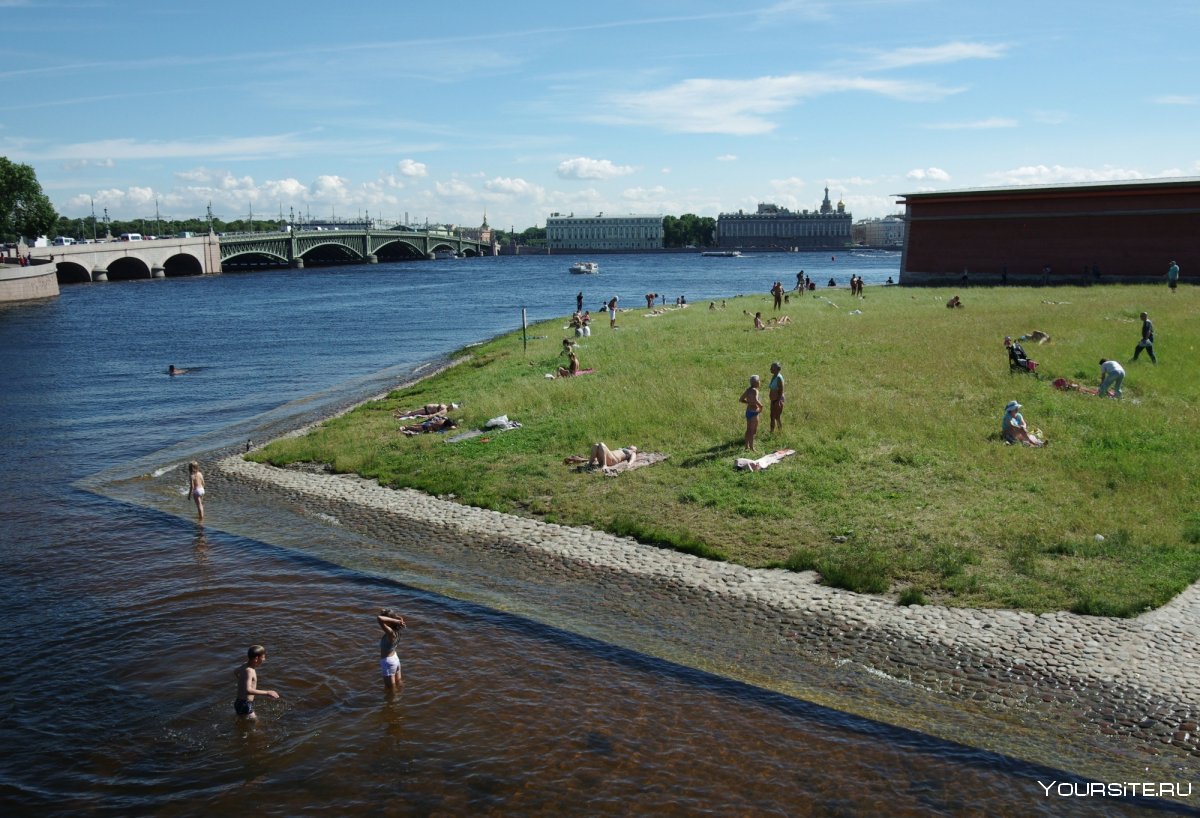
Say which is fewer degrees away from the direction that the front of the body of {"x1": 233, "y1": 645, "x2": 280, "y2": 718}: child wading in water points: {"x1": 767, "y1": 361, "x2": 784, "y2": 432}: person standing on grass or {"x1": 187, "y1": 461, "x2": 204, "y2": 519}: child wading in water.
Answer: the person standing on grass

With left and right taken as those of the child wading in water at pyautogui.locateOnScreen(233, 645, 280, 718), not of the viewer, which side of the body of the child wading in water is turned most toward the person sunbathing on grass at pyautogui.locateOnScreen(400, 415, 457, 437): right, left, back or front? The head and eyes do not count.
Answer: left

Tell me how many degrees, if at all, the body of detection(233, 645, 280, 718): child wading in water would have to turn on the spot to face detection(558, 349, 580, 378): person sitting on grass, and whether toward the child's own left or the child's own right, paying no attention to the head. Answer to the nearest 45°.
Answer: approximately 45° to the child's own left

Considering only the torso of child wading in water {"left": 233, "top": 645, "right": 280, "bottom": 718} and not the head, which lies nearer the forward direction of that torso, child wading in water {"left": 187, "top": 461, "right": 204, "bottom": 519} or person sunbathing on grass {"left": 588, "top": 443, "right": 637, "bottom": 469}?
the person sunbathing on grass

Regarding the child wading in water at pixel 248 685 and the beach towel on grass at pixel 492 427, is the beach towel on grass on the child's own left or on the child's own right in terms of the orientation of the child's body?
on the child's own left

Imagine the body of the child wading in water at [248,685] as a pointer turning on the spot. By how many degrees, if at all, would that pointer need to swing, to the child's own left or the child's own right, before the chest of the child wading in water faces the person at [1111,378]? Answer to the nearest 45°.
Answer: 0° — they already face them

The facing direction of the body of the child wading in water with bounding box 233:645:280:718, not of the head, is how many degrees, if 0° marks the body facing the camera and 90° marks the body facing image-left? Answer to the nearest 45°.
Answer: approximately 270°

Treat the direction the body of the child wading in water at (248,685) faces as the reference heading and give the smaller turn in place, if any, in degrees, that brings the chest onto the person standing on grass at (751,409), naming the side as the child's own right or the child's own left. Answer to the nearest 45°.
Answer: approximately 45° to the child's own left

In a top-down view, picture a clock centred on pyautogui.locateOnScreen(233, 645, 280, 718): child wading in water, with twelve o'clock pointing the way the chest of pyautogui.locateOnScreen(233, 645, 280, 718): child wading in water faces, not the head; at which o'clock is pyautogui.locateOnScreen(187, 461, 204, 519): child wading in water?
pyautogui.locateOnScreen(187, 461, 204, 519): child wading in water is roughly at 9 o'clock from pyautogui.locateOnScreen(233, 645, 280, 718): child wading in water.

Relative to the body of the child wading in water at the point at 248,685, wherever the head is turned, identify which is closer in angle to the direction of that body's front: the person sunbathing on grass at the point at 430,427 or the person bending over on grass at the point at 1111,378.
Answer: the person bending over on grass
